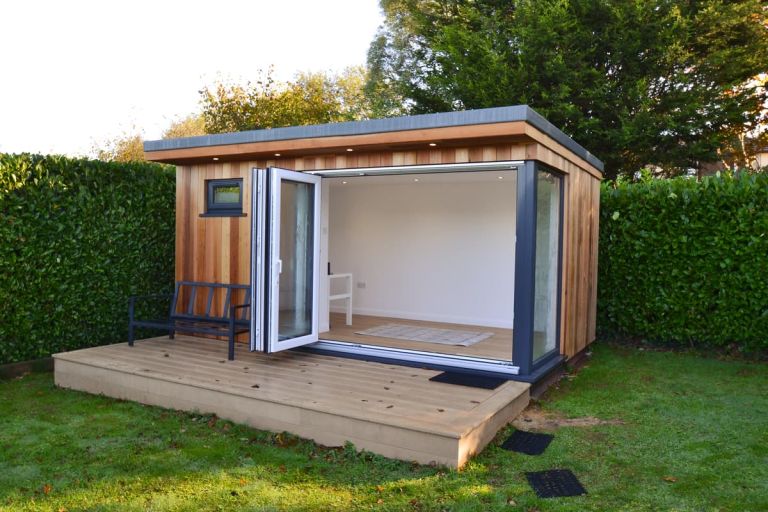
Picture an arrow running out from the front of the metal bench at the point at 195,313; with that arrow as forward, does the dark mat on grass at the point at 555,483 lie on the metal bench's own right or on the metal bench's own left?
on the metal bench's own left

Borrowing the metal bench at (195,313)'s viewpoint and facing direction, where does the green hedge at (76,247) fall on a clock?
The green hedge is roughly at 2 o'clock from the metal bench.

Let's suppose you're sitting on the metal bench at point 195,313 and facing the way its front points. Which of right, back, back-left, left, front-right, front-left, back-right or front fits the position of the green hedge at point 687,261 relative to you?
back-left

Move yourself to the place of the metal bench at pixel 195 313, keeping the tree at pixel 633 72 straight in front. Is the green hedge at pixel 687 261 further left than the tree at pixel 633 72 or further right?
right

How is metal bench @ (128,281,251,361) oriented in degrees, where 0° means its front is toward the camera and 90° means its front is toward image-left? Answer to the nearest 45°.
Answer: approximately 45°

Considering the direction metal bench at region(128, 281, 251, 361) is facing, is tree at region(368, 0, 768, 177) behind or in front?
behind

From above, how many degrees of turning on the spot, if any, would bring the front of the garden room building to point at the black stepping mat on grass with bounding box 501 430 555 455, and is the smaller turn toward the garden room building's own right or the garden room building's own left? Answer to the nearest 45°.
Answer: approximately 90° to the garden room building's own left

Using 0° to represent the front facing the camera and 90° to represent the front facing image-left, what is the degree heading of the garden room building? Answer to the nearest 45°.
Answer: approximately 45°

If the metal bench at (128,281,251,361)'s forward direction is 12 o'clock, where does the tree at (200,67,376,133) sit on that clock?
The tree is roughly at 5 o'clock from the metal bench.

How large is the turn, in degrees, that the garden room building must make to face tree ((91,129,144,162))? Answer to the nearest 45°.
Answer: approximately 90° to its right

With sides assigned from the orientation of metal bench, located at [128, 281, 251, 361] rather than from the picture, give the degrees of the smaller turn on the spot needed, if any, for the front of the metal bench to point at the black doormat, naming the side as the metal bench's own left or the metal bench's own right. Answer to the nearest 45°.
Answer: approximately 90° to the metal bench's own left
